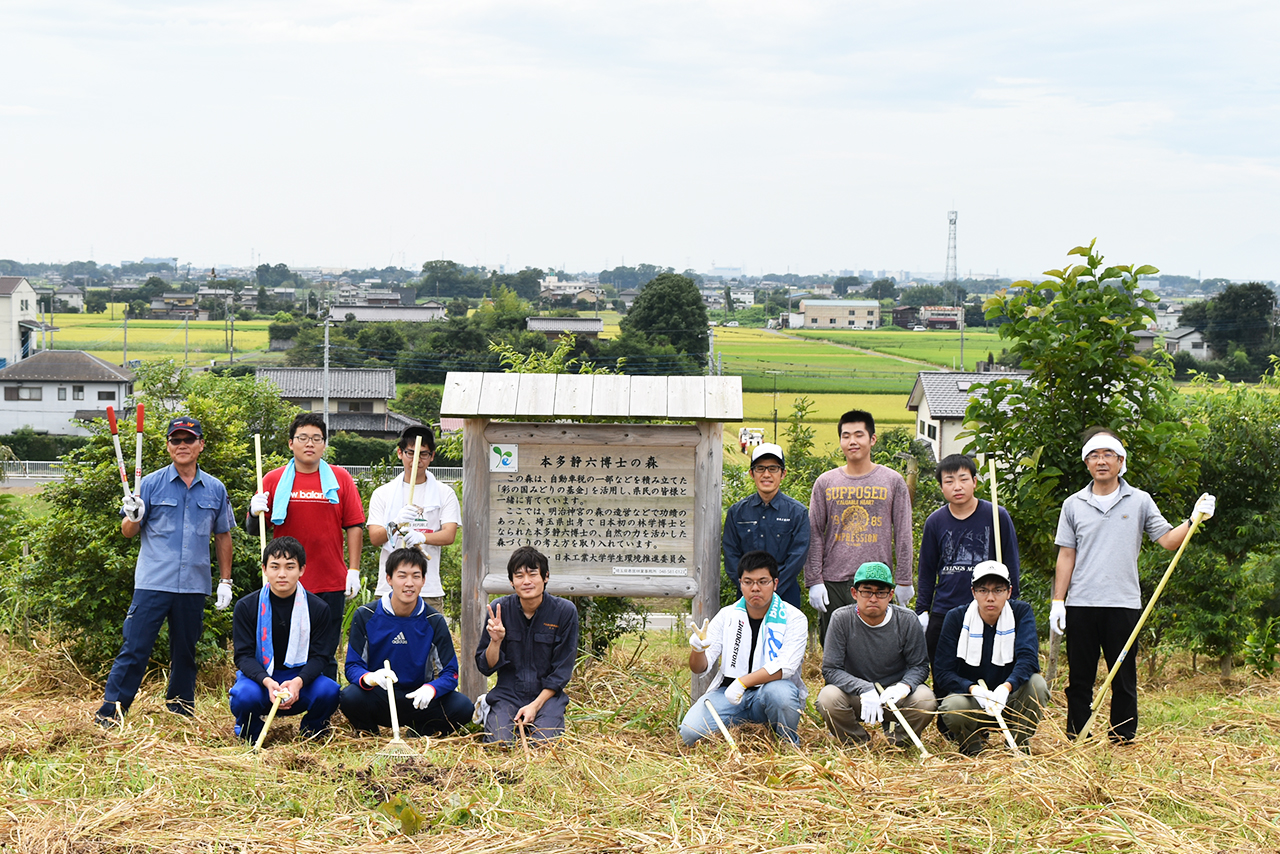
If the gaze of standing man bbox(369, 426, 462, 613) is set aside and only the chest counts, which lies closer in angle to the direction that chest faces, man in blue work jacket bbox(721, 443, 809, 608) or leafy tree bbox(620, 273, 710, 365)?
the man in blue work jacket

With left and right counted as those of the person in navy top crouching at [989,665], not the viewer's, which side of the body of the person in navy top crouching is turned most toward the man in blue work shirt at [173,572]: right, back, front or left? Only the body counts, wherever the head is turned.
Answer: right

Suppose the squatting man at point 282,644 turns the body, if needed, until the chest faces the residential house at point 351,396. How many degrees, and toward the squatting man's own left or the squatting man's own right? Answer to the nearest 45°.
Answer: approximately 180°

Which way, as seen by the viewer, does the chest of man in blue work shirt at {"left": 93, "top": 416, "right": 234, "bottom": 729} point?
toward the camera

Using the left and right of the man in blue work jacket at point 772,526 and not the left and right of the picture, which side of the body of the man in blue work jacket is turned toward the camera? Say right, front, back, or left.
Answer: front

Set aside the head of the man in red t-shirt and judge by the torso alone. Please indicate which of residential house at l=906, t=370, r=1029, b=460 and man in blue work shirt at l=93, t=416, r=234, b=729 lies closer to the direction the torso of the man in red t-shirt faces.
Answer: the man in blue work shirt

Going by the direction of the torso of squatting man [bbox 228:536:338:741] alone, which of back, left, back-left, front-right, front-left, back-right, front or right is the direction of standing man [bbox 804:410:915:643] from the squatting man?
left

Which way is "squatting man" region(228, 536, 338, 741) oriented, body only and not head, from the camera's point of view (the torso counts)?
toward the camera

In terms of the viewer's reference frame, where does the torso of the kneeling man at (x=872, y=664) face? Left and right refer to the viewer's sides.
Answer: facing the viewer
